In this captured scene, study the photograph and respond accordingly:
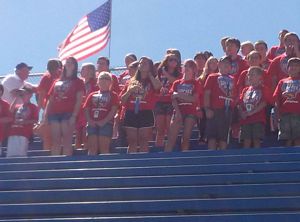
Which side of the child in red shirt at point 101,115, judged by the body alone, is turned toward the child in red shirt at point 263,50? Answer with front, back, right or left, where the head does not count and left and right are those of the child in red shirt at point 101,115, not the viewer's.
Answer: left

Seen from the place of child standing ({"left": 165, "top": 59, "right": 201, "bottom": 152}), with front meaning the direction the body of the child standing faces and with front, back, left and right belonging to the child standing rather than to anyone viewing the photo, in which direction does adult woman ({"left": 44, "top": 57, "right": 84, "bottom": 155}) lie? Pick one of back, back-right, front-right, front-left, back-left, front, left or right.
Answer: right

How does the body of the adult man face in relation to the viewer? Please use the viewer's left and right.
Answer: facing to the right of the viewer
